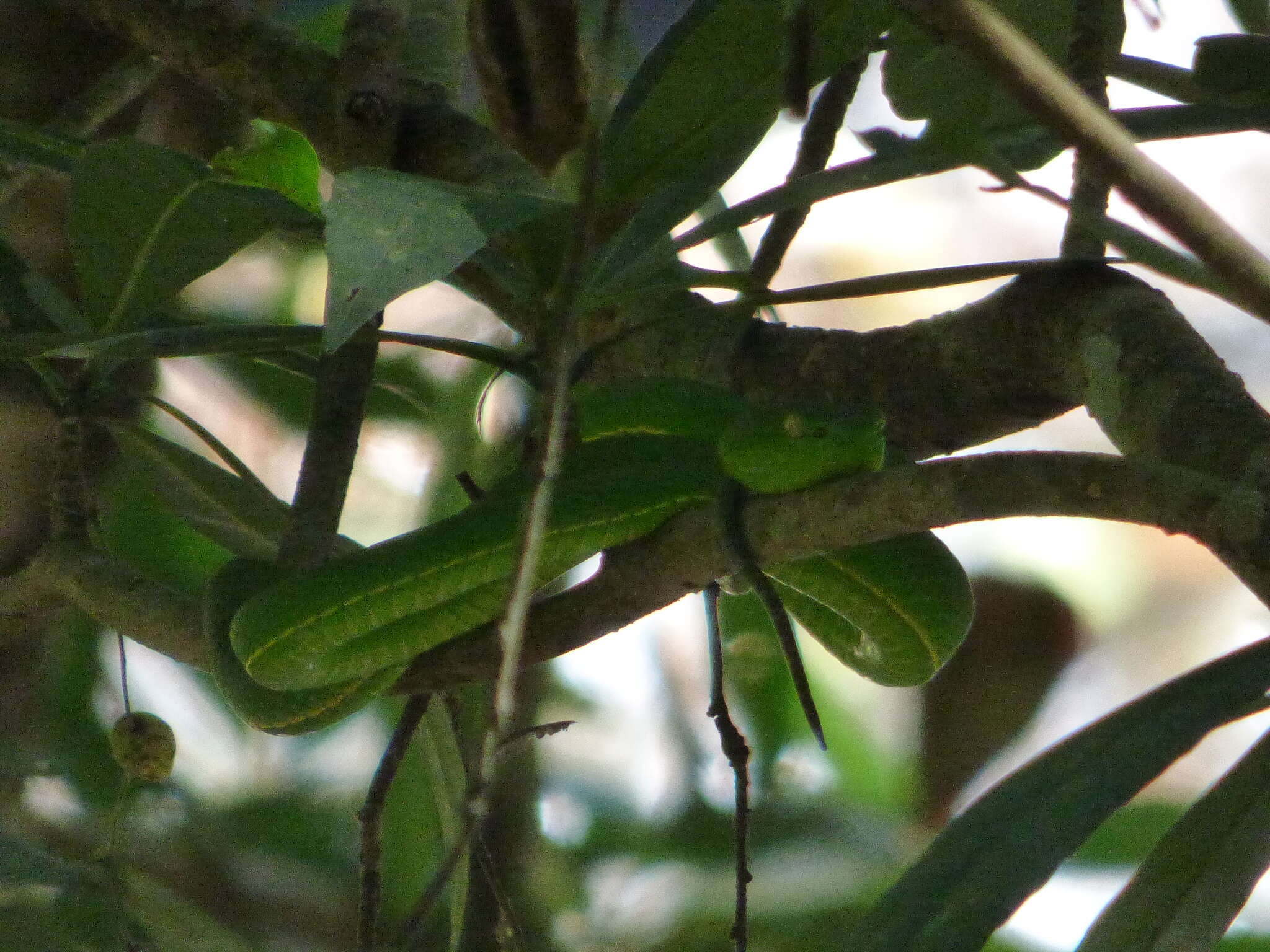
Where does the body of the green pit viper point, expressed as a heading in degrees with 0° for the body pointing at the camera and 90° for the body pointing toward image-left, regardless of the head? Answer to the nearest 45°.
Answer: approximately 270°
